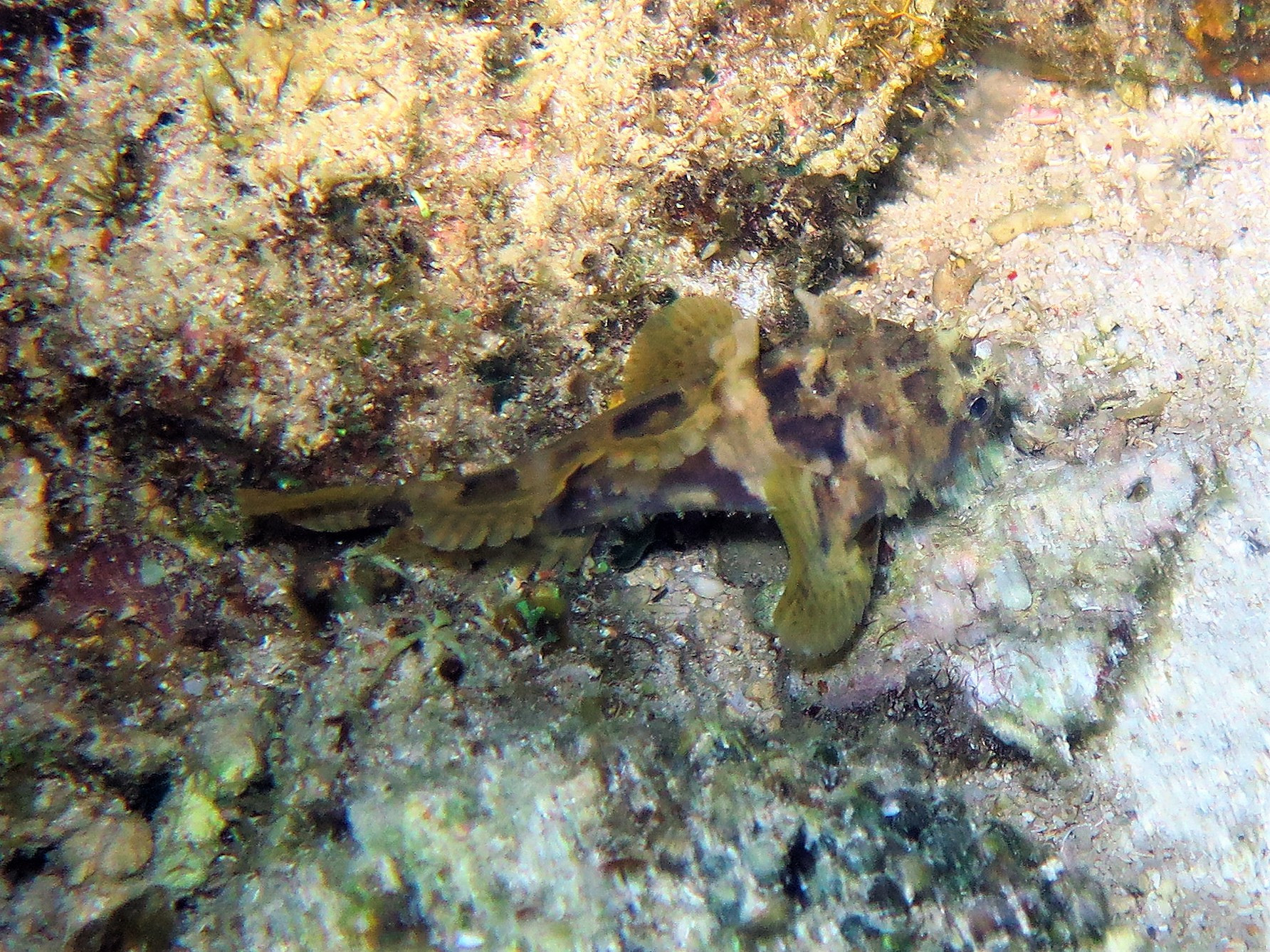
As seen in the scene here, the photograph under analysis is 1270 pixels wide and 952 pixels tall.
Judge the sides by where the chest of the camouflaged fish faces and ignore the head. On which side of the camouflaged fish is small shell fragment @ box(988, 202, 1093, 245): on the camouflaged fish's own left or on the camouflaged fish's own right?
on the camouflaged fish's own left

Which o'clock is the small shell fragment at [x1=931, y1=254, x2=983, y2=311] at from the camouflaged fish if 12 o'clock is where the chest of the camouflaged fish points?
The small shell fragment is roughly at 10 o'clock from the camouflaged fish.

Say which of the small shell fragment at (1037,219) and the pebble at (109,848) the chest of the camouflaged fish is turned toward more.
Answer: the small shell fragment

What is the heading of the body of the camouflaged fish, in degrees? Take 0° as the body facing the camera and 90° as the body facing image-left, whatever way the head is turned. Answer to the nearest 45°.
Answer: approximately 270°

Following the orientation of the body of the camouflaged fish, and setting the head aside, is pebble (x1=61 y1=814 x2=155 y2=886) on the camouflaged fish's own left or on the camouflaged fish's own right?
on the camouflaged fish's own right
